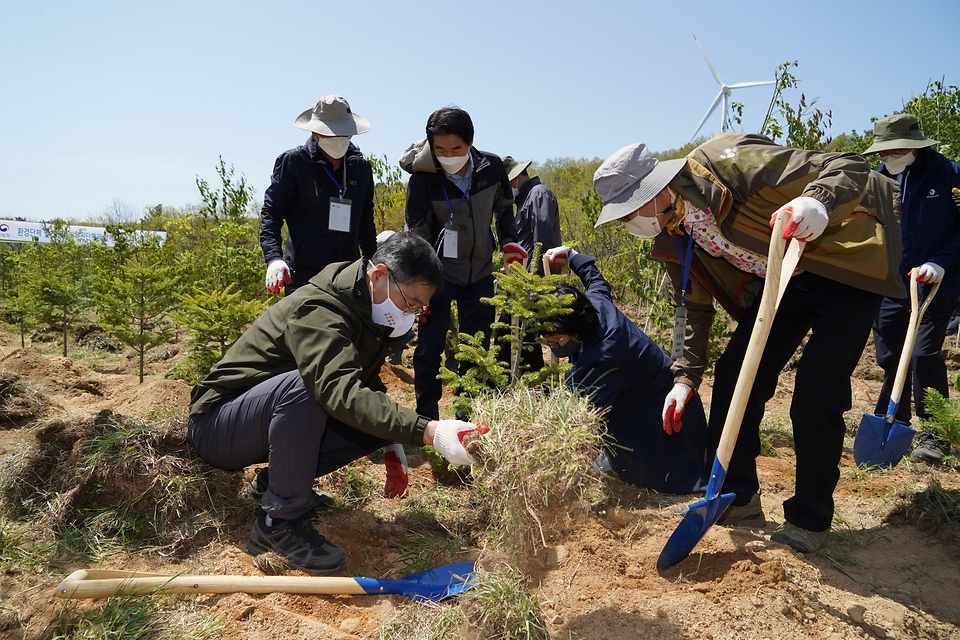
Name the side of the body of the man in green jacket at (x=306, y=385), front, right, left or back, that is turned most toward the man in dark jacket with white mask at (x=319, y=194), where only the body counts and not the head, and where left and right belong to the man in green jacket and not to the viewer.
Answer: left

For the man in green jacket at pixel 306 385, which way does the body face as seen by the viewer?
to the viewer's right

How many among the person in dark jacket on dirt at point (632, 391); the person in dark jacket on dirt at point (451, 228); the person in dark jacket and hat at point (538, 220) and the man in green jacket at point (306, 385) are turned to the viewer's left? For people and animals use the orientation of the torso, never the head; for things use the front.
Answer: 2

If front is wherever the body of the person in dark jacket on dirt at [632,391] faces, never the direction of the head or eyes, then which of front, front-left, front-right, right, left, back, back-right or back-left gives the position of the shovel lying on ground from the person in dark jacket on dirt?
front-left

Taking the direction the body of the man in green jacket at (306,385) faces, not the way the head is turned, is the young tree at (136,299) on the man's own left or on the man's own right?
on the man's own left

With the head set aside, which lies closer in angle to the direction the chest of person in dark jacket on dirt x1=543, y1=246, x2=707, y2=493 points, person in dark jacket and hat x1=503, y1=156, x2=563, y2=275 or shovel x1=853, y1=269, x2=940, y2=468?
the person in dark jacket and hat

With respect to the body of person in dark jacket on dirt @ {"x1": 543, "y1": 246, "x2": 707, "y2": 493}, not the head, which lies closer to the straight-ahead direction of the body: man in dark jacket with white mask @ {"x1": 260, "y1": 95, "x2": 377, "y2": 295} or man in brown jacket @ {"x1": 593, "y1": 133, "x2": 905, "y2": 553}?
the man in dark jacket with white mask

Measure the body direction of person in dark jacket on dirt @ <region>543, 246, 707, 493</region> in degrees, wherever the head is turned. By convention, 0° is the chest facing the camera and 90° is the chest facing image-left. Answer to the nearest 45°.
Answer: approximately 90°
